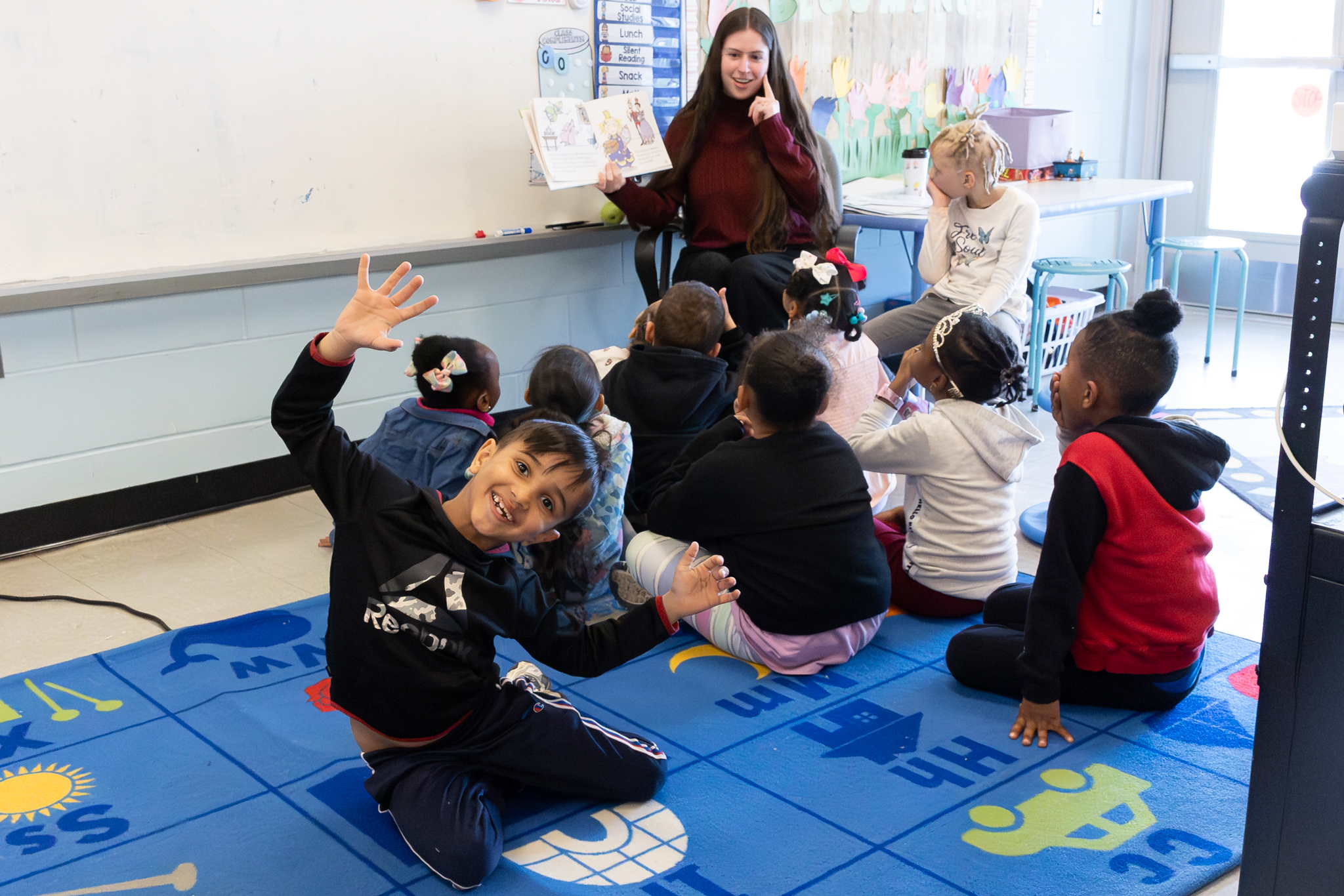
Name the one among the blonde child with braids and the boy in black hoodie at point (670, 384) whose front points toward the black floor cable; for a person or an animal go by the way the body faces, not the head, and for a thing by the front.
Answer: the blonde child with braids

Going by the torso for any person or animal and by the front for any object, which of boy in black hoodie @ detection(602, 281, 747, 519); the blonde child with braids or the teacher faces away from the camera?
the boy in black hoodie

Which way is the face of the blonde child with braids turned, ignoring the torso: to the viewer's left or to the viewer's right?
to the viewer's left

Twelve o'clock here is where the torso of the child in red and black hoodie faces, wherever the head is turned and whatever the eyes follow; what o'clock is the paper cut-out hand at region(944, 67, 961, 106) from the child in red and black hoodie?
The paper cut-out hand is roughly at 1 o'clock from the child in red and black hoodie.

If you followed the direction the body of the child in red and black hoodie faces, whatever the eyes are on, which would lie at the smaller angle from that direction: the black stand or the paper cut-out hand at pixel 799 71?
the paper cut-out hand

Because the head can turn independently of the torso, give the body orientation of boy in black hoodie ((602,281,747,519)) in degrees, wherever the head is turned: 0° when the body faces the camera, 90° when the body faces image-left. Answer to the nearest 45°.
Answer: approximately 180°

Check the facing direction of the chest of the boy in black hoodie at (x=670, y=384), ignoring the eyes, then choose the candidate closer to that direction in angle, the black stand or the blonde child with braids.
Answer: the blonde child with braids

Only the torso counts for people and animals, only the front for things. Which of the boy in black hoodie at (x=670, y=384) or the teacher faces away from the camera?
the boy in black hoodie

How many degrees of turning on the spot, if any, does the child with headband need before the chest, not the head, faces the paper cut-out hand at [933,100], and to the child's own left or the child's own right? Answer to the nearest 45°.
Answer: approximately 45° to the child's own right

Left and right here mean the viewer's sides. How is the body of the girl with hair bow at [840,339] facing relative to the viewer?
facing away from the viewer and to the left of the viewer
